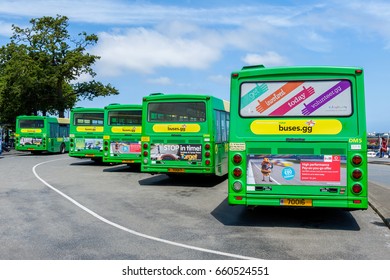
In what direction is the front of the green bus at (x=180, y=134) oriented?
away from the camera

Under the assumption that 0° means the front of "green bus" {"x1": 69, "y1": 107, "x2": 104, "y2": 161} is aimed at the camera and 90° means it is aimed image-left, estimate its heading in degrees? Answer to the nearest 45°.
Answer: approximately 180°

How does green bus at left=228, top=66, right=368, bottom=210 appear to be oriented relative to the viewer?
away from the camera

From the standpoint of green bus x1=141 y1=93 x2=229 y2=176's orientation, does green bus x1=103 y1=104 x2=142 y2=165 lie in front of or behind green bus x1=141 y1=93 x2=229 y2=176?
in front

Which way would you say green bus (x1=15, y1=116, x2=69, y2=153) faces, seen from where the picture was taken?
facing away from the viewer and to the right of the viewer

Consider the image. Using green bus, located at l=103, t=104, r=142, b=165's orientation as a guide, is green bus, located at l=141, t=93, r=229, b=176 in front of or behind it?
behind

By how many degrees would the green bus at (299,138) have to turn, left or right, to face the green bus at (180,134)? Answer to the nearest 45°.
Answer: approximately 45° to its left

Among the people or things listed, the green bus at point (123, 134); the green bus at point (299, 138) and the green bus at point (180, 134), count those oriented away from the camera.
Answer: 3

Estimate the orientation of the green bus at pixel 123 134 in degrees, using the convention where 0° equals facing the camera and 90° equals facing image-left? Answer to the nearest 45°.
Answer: approximately 180°

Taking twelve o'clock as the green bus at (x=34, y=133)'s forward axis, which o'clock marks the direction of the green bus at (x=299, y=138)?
the green bus at (x=299, y=138) is roughly at 4 o'clock from the green bus at (x=34, y=133).
